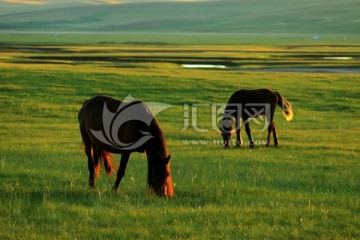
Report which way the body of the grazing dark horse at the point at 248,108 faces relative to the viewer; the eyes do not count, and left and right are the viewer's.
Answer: facing to the left of the viewer

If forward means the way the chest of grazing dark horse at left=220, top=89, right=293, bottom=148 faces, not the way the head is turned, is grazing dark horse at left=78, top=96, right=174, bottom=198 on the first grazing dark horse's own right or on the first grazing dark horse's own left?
on the first grazing dark horse's own left
